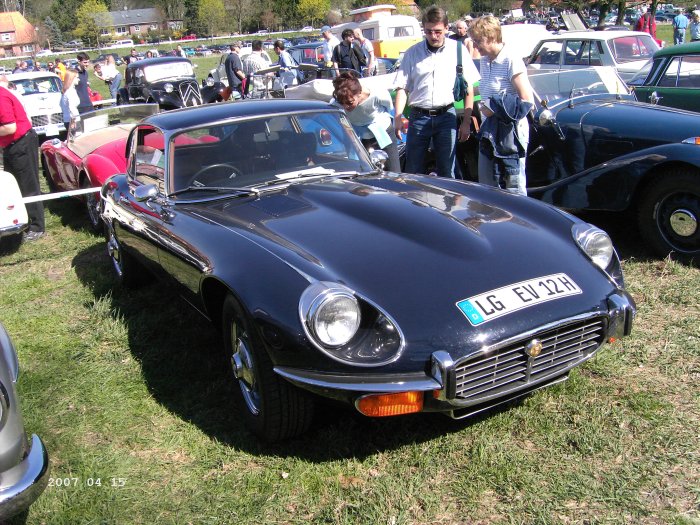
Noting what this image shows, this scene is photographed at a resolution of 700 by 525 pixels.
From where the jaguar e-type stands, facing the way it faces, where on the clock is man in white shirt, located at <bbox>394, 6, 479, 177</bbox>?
The man in white shirt is roughly at 8 o'clock from the jaguar e-type.

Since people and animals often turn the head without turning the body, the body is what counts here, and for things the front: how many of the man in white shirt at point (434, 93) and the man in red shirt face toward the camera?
1

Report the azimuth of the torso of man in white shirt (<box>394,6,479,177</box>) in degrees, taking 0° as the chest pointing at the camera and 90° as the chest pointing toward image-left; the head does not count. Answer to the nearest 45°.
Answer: approximately 0°

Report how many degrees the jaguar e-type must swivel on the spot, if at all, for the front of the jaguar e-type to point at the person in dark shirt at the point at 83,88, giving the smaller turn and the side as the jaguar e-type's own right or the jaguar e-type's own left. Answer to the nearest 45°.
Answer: approximately 180°
